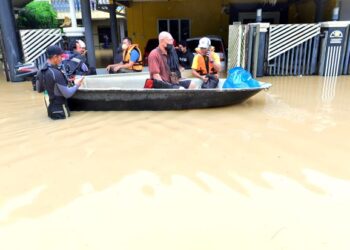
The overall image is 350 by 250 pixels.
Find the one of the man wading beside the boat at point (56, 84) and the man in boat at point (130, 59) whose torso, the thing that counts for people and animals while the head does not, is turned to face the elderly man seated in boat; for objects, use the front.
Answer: the man wading beside the boat at point (56, 84)

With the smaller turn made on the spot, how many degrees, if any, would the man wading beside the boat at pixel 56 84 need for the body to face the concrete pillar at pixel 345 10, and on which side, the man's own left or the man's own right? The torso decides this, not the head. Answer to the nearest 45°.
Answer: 0° — they already face it

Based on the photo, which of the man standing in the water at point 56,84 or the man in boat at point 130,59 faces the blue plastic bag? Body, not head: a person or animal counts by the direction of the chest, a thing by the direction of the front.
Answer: the man standing in the water at point 56,84
